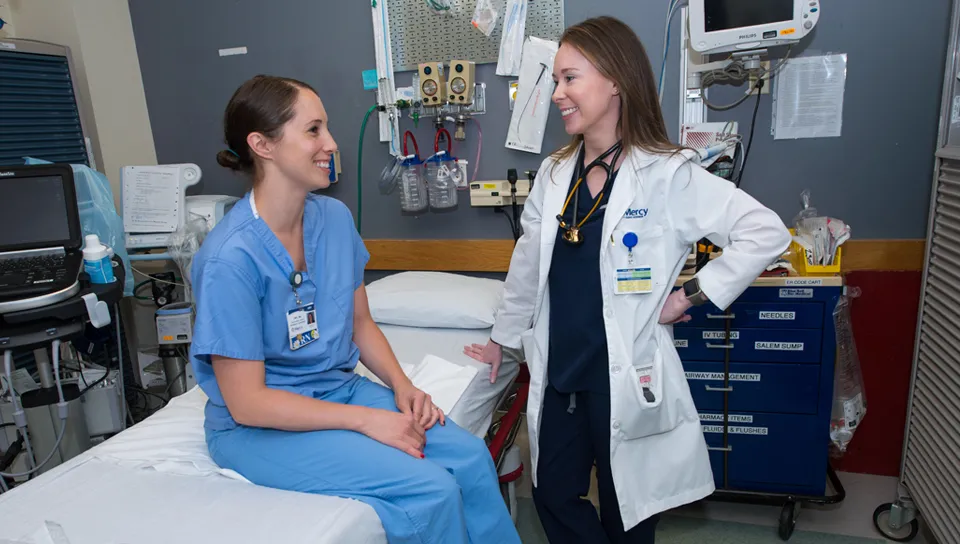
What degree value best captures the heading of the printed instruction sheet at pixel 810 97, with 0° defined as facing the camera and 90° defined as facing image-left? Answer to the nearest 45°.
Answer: approximately 0°

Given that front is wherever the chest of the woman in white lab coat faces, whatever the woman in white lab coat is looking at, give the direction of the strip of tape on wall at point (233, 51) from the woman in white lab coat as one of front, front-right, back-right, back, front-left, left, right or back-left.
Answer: right

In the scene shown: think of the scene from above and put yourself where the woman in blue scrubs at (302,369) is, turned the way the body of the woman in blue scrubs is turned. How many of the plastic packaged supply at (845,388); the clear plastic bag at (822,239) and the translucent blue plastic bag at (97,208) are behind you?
1

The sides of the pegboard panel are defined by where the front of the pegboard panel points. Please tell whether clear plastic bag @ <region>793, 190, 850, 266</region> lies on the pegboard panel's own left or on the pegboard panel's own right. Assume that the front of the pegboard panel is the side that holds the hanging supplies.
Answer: on the pegboard panel's own left

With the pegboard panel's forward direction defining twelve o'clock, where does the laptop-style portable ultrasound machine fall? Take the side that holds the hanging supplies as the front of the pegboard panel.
The laptop-style portable ultrasound machine is roughly at 2 o'clock from the pegboard panel.

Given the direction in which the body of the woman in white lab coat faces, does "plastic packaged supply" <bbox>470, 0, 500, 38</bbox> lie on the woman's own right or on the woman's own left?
on the woman's own right

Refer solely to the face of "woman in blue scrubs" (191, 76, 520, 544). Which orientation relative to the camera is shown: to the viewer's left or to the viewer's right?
to the viewer's right
